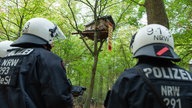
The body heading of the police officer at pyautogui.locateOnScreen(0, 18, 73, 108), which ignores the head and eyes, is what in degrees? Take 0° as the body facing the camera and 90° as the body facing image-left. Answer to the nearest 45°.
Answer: approximately 225°

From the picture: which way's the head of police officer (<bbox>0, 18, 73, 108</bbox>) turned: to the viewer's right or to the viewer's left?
to the viewer's right

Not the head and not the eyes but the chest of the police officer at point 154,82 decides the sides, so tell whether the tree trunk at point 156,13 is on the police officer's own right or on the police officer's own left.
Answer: on the police officer's own right

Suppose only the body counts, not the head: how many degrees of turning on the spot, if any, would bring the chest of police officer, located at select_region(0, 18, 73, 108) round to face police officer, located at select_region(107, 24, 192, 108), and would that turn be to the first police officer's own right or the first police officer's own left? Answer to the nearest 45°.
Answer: approximately 90° to the first police officer's own right

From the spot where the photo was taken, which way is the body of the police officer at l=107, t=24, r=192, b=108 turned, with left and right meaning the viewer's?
facing away from the viewer and to the left of the viewer

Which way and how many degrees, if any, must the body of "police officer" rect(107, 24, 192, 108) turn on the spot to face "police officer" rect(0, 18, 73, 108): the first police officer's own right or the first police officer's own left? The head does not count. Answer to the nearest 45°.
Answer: approximately 45° to the first police officer's own left
